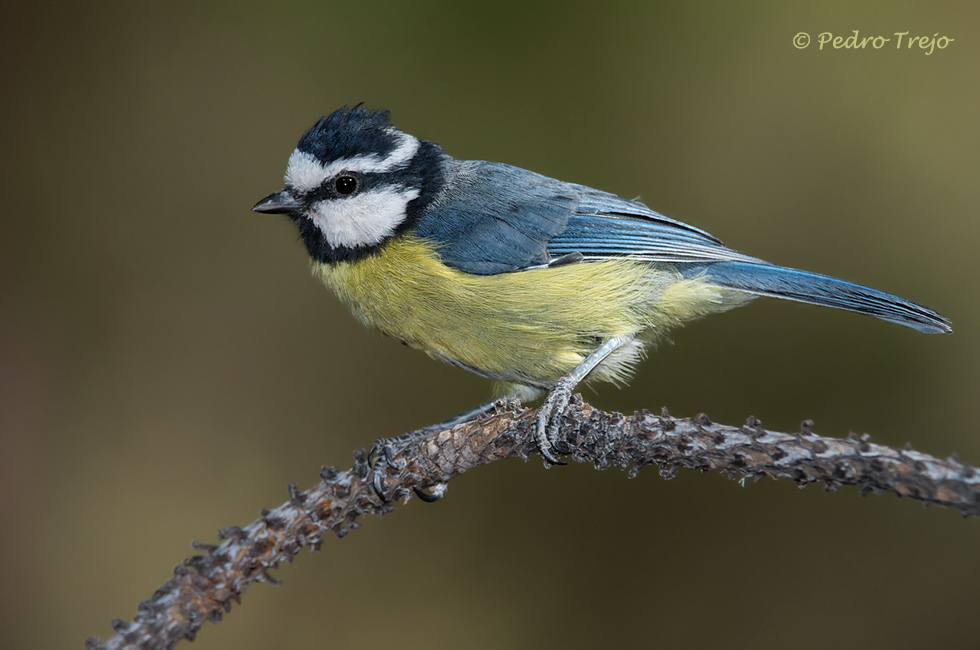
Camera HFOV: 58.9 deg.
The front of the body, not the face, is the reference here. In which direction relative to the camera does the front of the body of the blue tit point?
to the viewer's left
